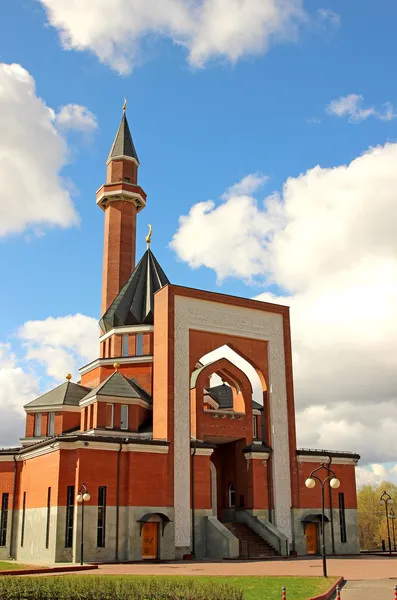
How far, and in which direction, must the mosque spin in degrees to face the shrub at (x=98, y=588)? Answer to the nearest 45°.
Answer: approximately 45° to its right

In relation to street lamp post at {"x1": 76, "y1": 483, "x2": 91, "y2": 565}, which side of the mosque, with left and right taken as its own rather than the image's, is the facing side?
right

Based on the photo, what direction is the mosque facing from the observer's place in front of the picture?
facing the viewer and to the right of the viewer
